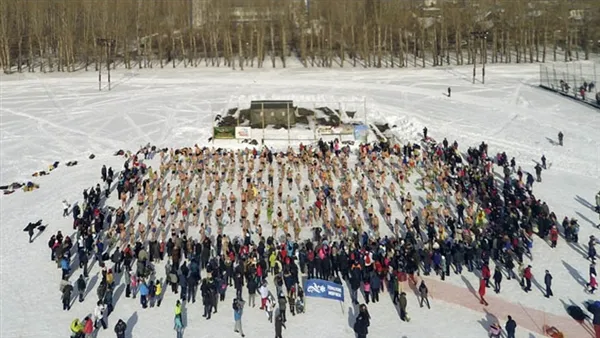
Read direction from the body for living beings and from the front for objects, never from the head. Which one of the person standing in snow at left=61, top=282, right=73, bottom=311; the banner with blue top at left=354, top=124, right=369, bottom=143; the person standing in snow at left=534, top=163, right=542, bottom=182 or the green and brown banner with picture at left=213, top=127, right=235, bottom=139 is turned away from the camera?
the person standing in snow at left=61, top=282, right=73, bottom=311

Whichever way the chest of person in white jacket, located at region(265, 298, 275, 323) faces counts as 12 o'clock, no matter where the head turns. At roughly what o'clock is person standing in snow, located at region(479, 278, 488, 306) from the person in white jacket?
The person standing in snow is roughly at 3 o'clock from the person in white jacket.

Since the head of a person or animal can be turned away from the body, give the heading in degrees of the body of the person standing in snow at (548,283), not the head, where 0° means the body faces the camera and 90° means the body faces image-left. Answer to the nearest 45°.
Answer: approximately 135°

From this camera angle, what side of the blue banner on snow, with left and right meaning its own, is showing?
front

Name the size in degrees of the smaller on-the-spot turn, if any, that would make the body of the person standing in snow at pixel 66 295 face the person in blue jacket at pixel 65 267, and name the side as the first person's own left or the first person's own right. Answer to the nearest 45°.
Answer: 0° — they already face them

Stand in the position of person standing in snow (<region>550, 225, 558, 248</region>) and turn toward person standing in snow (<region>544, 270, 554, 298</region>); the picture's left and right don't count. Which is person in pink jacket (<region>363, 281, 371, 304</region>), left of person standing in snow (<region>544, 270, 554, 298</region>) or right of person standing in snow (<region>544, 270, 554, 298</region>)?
right

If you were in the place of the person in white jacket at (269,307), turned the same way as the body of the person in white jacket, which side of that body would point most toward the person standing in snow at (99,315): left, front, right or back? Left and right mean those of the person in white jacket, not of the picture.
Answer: left

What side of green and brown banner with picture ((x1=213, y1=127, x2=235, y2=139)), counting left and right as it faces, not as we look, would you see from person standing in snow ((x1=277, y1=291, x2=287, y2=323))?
front

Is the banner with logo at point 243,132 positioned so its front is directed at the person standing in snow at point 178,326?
yes

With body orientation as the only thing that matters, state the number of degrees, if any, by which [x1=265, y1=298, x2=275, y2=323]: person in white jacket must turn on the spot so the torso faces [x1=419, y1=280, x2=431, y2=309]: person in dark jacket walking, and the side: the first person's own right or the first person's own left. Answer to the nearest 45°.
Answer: approximately 90° to the first person's own right

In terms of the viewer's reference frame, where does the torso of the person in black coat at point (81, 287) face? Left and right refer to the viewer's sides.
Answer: facing away from the viewer

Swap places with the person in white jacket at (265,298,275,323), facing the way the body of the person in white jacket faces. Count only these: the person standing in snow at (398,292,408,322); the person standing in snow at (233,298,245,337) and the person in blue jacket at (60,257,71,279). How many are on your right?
1

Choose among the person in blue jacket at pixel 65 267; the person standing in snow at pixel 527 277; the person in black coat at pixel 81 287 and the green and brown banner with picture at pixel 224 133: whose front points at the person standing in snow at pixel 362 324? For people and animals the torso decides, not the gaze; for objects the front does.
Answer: the green and brown banner with picture

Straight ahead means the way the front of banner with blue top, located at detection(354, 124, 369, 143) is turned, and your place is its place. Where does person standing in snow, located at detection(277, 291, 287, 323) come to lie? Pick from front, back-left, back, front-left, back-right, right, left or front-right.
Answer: front
